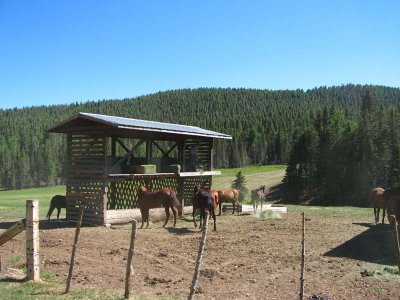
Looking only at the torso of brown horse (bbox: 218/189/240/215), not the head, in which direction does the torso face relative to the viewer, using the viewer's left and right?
facing to the left of the viewer

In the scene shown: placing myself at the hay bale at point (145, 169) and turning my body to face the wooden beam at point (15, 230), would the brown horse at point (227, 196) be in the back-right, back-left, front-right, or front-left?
back-left

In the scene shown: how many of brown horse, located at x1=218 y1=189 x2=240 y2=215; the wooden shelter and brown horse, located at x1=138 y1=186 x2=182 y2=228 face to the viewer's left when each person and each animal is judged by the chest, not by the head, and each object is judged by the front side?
2

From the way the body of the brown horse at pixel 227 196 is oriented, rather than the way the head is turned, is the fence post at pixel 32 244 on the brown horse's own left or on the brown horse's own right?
on the brown horse's own left

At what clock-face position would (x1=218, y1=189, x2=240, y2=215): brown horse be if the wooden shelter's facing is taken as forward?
The brown horse is roughly at 10 o'clock from the wooden shelter.

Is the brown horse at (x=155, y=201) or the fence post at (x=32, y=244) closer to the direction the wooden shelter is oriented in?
the brown horse

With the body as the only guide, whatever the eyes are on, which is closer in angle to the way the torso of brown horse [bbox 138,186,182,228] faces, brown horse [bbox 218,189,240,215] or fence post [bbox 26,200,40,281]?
the fence post

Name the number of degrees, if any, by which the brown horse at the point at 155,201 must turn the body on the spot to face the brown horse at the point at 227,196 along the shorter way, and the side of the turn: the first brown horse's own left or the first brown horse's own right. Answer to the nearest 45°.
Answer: approximately 135° to the first brown horse's own right

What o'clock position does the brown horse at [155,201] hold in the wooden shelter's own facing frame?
The brown horse is roughly at 12 o'clock from the wooden shelter.
